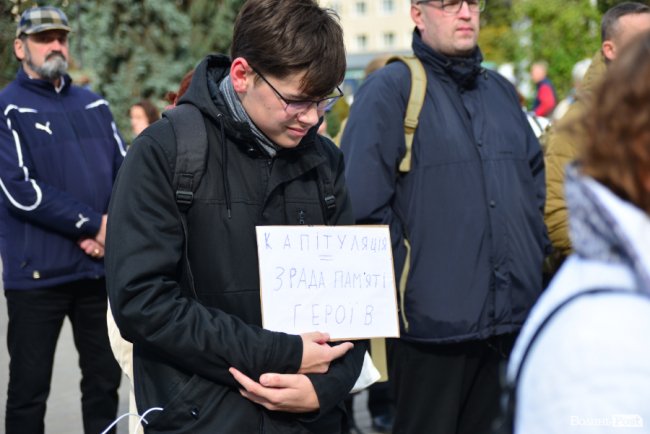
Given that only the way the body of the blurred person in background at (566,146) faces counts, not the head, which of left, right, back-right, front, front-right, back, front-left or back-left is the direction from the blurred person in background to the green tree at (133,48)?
back

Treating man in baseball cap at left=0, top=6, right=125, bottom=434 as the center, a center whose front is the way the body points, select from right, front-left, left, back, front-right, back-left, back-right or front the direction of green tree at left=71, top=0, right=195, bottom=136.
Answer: back-left

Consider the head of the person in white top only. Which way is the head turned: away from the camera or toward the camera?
away from the camera

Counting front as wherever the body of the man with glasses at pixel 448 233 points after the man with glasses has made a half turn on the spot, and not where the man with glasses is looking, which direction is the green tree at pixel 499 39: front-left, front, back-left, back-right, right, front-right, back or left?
front-right

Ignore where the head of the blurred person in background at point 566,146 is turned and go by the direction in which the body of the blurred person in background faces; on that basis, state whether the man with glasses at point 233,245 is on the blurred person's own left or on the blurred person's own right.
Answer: on the blurred person's own right

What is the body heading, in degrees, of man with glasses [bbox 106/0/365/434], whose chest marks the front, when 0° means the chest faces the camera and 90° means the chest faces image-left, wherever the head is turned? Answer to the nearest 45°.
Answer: approximately 315°

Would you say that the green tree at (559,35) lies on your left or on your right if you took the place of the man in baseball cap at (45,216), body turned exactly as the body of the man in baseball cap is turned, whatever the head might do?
on your left

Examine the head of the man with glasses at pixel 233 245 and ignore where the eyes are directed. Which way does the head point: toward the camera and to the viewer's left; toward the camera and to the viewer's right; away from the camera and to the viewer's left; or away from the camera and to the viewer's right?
toward the camera and to the viewer's right
